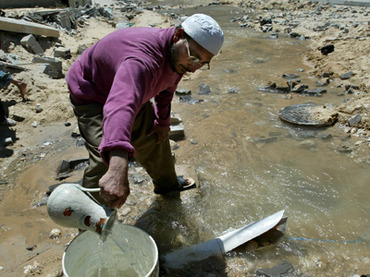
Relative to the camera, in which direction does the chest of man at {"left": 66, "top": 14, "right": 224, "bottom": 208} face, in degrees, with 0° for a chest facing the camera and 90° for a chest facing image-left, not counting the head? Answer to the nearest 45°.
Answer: approximately 315°

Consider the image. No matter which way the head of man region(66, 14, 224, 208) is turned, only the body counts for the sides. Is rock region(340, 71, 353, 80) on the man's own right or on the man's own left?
on the man's own left

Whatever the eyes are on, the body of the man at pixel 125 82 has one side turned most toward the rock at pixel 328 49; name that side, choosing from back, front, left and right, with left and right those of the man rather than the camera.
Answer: left

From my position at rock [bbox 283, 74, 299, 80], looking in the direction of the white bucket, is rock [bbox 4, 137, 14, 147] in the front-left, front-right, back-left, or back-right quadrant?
front-right

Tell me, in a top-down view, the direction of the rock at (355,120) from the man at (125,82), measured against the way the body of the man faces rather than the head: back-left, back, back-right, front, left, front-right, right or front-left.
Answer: left

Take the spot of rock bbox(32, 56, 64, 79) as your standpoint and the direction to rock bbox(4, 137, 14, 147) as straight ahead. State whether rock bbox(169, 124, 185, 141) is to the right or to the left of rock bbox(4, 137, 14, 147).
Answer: left

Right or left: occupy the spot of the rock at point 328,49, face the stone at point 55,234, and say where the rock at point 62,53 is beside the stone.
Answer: right

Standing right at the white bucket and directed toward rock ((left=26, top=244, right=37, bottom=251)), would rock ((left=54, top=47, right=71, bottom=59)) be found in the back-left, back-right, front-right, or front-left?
front-right

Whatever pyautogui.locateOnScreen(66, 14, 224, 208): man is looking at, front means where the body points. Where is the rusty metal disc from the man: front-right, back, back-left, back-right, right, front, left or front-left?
left
